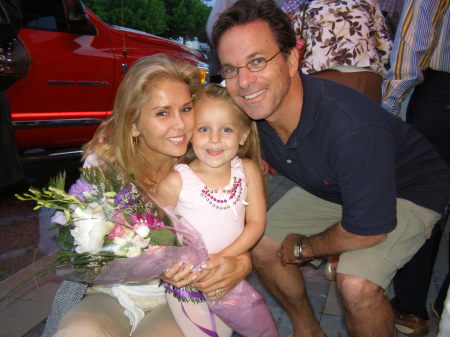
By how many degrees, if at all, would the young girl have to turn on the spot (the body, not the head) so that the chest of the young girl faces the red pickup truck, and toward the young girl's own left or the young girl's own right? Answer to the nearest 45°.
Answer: approximately 135° to the young girl's own right

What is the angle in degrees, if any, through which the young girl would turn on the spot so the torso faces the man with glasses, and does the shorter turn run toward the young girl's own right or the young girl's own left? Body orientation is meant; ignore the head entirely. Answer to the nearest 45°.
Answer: approximately 90° to the young girl's own left

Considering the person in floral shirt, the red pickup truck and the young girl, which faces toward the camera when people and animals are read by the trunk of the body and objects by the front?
the young girl

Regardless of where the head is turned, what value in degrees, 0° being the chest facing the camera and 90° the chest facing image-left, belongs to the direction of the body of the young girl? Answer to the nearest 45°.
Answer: approximately 0°

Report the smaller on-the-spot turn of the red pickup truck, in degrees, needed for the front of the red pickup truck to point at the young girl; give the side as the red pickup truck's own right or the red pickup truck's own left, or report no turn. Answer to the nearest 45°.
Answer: approximately 90° to the red pickup truck's own right

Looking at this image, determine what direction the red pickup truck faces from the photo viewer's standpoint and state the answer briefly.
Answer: facing to the right of the viewer
